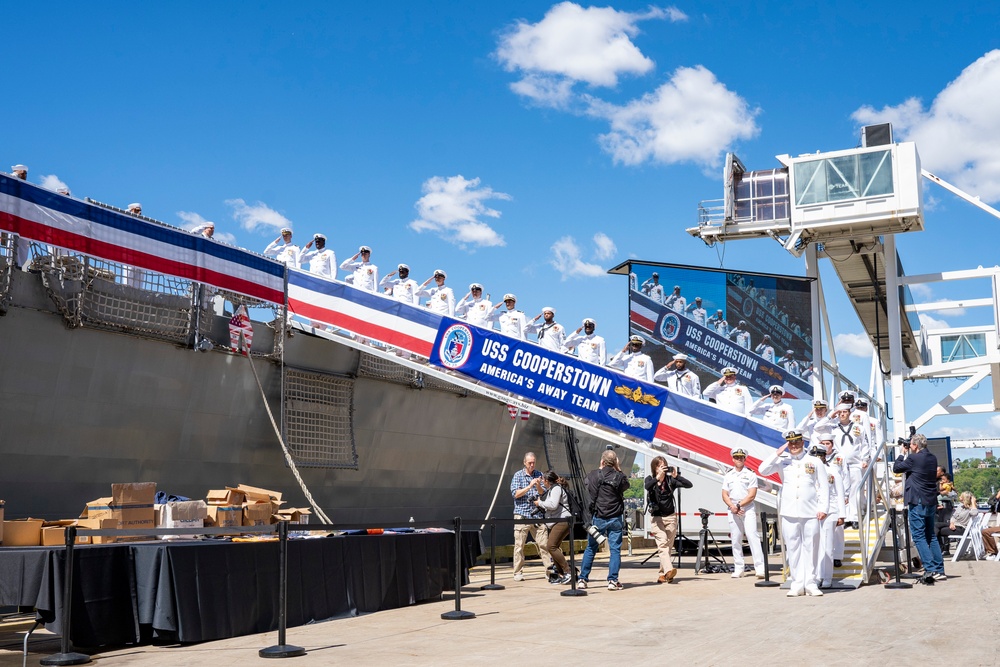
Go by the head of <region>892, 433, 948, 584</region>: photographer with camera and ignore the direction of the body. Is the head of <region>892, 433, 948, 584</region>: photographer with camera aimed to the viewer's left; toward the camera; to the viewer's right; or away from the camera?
to the viewer's left

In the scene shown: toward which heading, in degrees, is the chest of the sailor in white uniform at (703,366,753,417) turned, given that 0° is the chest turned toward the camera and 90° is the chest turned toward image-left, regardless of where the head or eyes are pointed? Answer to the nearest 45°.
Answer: approximately 0°

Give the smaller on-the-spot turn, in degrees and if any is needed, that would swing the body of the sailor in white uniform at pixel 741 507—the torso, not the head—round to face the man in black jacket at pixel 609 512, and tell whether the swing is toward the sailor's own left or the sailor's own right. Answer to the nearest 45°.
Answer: approximately 45° to the sailor's own right

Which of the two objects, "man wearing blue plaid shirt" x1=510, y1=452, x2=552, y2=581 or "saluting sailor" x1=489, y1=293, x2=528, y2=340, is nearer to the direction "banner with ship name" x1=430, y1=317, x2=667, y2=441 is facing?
the man wearing blue plaid shirt

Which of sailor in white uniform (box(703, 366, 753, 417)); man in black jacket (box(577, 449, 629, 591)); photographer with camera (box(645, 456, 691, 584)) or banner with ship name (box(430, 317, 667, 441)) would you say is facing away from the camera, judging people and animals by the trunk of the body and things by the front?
the man in black jacket

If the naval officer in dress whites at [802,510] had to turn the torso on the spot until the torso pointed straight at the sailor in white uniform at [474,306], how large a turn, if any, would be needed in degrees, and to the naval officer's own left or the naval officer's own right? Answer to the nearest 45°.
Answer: approximately 135° to the naval officer's own right
